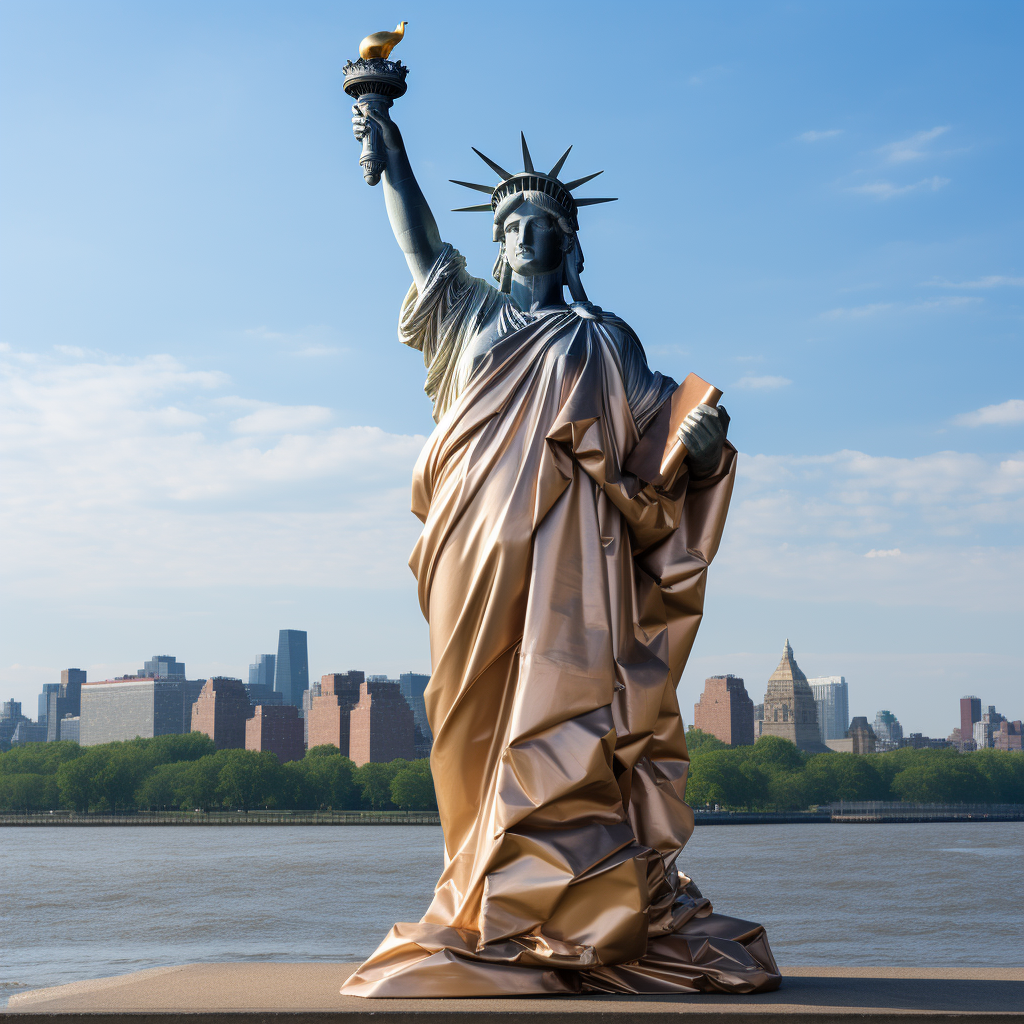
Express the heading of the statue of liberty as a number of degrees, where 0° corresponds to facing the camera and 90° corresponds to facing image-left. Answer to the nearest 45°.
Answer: approximately 0°
